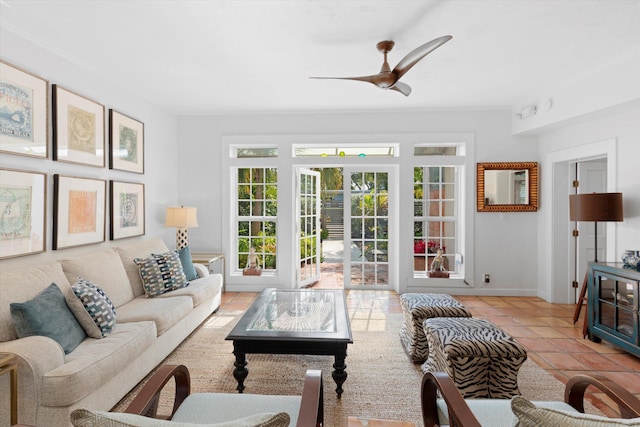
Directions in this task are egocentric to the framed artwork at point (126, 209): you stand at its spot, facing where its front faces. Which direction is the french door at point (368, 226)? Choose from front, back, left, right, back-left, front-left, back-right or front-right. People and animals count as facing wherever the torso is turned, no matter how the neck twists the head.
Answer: front-left

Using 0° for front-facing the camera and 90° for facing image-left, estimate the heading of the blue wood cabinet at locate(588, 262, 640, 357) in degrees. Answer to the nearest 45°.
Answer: approximately 45°

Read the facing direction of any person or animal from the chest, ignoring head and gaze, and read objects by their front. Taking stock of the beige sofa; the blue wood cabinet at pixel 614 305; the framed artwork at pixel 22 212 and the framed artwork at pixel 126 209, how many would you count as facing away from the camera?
0

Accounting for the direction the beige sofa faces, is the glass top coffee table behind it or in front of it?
in front

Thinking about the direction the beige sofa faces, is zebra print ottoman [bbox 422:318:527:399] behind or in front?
in front

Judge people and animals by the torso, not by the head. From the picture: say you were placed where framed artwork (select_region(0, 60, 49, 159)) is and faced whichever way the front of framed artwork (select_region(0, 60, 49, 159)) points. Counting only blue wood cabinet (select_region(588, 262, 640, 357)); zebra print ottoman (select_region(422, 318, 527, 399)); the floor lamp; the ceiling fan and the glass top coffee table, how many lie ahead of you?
5

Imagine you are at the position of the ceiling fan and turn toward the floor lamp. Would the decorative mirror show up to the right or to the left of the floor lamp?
left

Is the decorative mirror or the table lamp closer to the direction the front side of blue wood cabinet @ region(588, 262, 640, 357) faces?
the table lamp

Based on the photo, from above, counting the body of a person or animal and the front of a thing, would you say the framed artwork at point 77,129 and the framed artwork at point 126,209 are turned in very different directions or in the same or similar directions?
same or similar directions

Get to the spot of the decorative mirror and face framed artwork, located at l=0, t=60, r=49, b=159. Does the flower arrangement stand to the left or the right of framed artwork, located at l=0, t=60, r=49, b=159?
right

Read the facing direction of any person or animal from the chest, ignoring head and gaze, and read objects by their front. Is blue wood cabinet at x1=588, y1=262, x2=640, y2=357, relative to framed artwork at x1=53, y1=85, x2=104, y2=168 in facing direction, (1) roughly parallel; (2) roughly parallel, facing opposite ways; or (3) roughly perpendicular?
roughly parallel, facing opposite ways

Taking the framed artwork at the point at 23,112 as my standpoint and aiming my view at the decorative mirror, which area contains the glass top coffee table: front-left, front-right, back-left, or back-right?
front-right

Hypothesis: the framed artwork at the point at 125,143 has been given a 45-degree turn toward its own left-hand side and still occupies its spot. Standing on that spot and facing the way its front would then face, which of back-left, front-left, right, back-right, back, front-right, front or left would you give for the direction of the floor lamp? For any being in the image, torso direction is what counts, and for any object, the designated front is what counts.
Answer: front-right

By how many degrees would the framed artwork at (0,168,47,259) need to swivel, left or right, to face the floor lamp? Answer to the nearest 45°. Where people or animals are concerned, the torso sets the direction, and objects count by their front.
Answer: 0° — it already faces it

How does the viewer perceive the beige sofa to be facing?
facing the viewer and to the right of the viewer

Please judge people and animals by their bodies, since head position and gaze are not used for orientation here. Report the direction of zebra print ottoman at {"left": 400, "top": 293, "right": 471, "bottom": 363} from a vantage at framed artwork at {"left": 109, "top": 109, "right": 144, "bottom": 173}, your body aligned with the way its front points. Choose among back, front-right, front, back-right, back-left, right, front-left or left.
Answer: front

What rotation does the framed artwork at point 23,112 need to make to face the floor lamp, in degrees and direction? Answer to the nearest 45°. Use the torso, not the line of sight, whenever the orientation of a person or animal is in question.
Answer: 0° — it already faces it

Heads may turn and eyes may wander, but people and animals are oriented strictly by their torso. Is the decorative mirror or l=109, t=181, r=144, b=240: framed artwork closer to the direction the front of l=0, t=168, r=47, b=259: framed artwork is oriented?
the decorative mirror

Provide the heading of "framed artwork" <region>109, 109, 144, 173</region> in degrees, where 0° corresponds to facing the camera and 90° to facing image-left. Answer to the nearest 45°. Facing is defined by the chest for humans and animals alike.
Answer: approximately 315°

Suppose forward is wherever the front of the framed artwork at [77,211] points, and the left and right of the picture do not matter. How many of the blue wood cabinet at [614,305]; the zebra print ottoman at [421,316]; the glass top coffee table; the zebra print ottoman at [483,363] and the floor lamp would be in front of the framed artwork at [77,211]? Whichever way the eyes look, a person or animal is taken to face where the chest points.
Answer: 5

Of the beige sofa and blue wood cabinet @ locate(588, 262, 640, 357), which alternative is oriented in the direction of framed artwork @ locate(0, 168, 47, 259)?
the blue wood cabinet
